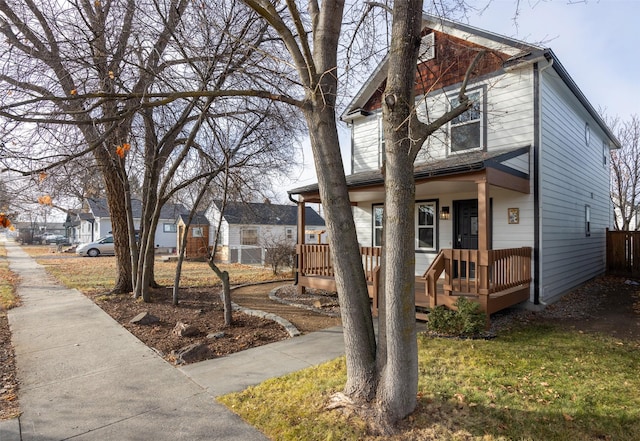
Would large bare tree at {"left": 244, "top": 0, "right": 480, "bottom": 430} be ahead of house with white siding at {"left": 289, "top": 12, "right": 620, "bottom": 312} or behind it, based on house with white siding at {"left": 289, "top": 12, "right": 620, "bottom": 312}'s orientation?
ahead

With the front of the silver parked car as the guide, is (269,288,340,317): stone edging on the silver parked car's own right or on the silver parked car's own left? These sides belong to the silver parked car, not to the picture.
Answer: on the silver parked car's own left

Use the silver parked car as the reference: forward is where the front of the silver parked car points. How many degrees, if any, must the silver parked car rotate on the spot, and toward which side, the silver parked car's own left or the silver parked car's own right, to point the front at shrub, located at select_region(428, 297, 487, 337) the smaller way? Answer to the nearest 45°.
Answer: approximately 90° to the silver parked car's own left

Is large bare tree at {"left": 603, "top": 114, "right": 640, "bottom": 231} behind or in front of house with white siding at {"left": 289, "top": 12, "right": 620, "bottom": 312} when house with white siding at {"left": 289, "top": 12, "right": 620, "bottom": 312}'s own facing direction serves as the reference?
behind

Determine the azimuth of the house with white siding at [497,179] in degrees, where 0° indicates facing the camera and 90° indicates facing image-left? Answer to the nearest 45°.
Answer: approximately 45°

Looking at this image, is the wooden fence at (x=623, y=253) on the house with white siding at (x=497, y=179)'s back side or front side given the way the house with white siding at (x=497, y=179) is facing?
on the back side

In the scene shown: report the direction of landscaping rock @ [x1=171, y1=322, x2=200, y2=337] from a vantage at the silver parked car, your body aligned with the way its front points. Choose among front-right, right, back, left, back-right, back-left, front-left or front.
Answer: left

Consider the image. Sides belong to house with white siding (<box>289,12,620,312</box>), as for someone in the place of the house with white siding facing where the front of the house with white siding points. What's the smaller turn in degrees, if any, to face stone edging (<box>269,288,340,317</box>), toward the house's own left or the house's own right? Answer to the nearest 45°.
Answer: approximately 45° to the house's own right

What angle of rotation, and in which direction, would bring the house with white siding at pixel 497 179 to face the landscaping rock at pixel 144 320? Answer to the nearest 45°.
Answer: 0° — it already faces it

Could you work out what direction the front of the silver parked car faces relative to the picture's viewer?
facing to the left of the viewer

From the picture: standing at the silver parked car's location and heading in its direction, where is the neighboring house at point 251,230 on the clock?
The neighboring house is roughly at 7 o'clock from the silver parked car.

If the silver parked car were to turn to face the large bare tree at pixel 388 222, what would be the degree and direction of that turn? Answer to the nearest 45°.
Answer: approximately 90° to its left

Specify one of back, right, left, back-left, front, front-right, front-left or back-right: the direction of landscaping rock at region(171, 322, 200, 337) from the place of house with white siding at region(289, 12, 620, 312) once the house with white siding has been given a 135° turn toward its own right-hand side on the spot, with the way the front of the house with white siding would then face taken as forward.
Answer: back-left

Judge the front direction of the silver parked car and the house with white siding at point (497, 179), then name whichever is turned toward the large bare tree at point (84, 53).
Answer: the house with white siding

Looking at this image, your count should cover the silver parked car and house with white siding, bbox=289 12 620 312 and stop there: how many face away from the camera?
0

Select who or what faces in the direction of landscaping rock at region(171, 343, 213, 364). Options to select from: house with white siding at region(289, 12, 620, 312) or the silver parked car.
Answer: the house with white siding
